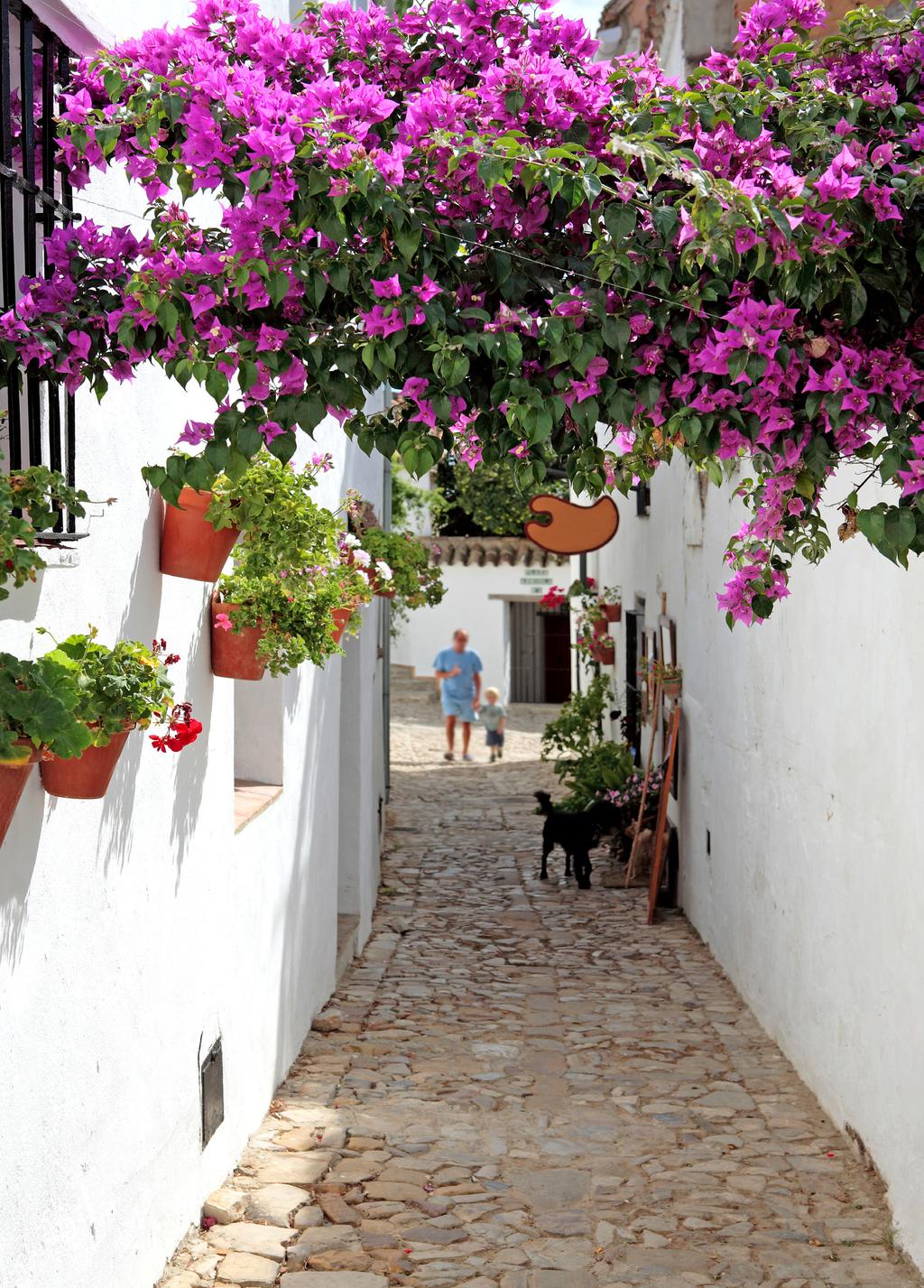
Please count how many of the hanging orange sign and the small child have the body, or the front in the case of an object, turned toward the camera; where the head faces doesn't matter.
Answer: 2

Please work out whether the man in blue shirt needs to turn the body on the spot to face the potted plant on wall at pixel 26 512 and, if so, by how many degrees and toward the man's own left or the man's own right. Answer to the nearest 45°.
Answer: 0° — they already face it

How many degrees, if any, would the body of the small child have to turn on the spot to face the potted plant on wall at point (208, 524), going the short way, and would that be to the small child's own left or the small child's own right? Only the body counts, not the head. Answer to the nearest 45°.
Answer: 0° — they already face it

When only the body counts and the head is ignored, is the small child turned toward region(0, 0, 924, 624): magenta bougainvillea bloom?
yes

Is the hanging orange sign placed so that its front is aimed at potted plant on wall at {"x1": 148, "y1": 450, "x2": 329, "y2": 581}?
yes

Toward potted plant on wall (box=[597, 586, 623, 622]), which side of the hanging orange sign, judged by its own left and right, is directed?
back

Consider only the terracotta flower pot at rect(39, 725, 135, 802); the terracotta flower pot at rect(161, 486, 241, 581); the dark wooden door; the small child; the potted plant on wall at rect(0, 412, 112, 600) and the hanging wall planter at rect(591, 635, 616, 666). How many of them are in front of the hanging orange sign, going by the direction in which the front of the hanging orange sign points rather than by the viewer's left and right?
3

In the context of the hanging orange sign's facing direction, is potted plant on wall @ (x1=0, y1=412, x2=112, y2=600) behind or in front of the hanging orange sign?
in front
